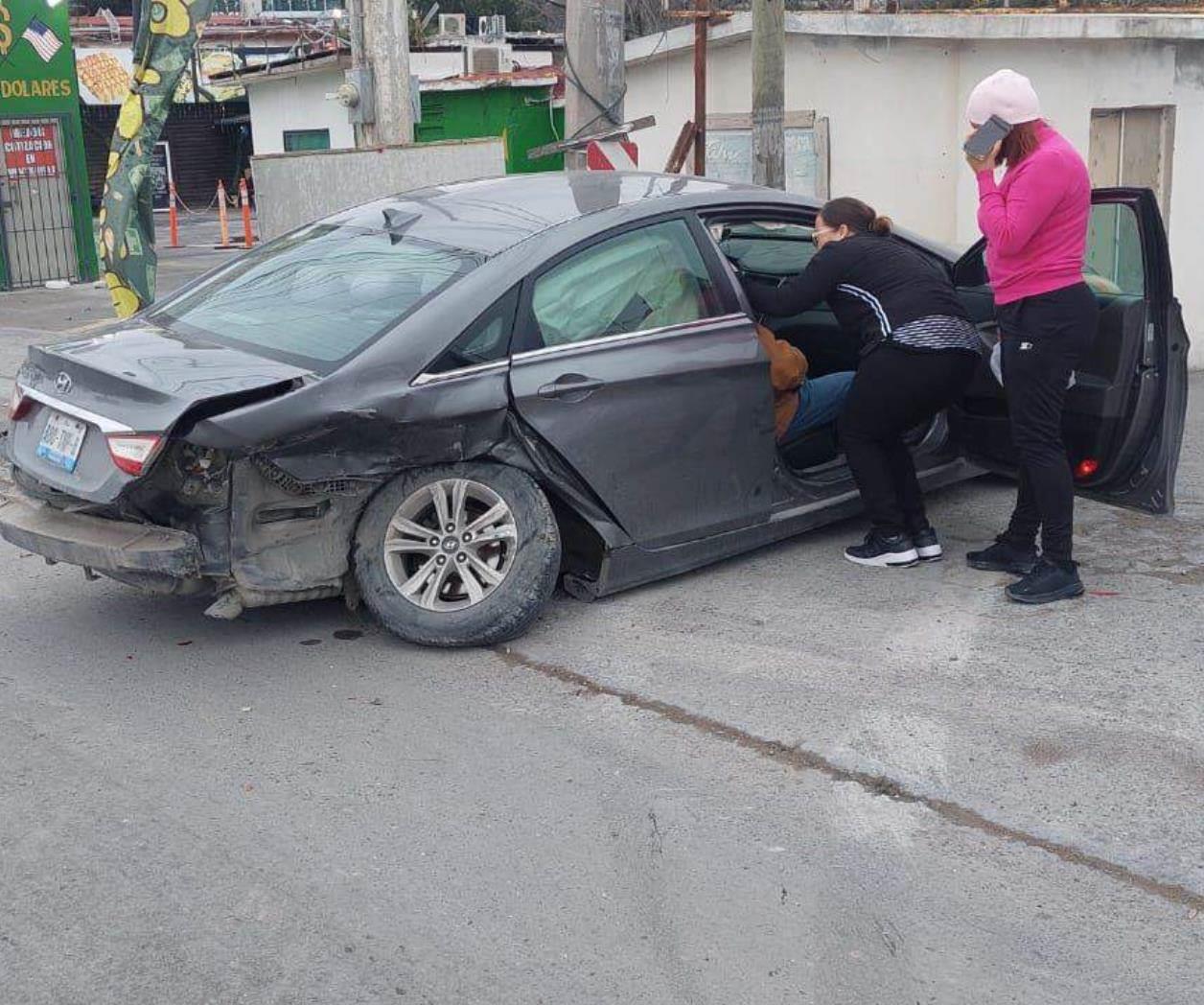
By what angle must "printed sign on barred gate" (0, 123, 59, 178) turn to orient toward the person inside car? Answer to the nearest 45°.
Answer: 0° — it already faces them

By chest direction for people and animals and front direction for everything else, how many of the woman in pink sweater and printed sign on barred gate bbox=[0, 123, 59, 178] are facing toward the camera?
1

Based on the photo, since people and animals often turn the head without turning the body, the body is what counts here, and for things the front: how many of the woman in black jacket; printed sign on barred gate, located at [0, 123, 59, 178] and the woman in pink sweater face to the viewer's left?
2

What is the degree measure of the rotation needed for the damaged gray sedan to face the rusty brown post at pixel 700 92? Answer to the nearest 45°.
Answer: approximately 45° to its left

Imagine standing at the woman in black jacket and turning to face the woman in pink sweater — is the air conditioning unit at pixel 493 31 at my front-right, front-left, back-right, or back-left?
back-left

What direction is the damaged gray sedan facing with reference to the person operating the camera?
facing away from the viewer and to the right of the viewer

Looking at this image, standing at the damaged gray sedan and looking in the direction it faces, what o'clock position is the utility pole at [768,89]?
The utility pole is roughly at 11 o'clock from the damaged gray sedan.

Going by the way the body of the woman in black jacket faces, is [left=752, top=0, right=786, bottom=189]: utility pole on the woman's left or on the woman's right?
on the woman's right

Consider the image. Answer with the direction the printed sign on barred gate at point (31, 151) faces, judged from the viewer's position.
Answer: facing the viewer

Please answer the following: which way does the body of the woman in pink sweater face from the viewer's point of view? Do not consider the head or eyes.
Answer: to the viewer's left

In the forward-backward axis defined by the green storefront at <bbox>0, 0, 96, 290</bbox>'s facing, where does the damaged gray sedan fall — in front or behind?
in front

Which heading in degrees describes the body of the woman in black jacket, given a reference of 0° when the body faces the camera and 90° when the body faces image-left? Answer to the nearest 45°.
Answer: approximately 90°

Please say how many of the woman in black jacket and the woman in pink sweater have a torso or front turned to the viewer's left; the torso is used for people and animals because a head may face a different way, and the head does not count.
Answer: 2

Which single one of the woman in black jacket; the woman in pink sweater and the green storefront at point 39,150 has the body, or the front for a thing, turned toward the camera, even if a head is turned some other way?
the green storefront

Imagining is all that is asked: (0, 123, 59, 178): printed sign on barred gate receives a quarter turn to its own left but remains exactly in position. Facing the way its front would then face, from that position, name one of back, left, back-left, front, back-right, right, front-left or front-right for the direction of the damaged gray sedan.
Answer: right

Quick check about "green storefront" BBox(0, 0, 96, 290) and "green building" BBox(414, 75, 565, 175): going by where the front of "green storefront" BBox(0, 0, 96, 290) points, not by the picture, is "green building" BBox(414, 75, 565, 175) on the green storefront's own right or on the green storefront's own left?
on the green storefront's own left
